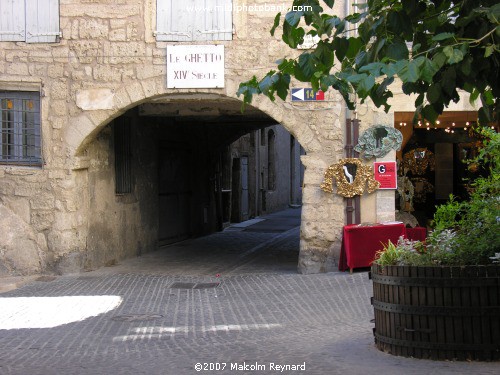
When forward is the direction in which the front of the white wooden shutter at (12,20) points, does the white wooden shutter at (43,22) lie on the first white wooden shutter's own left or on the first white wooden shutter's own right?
on the first white wooden shutter's own left

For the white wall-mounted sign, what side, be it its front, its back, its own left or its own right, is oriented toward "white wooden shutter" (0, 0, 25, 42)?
right

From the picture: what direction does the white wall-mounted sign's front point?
toward the camera

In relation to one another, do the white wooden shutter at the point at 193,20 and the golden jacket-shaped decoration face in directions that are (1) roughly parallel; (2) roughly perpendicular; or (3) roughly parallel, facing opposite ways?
roughly parallel

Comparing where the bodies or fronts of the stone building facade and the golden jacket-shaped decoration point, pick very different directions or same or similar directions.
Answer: same or similar directions

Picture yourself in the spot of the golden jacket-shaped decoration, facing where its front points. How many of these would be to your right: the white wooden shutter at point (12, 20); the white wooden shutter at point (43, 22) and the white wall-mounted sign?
3

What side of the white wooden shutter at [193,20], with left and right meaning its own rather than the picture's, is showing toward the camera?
front

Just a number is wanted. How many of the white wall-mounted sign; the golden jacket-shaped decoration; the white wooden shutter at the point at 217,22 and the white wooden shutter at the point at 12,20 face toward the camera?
4

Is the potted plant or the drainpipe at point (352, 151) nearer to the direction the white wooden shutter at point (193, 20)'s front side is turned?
the potted plant

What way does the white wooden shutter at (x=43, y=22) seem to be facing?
toward the camera
